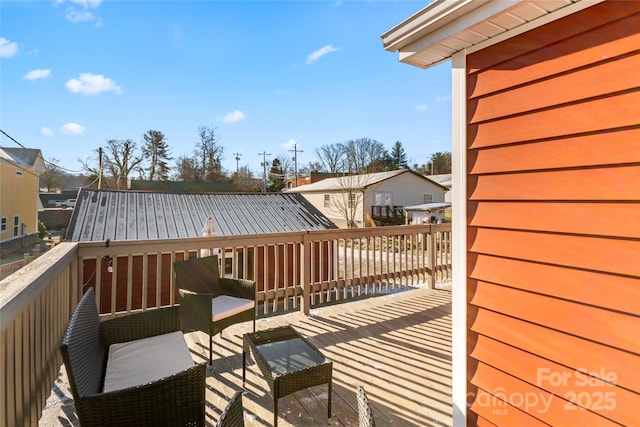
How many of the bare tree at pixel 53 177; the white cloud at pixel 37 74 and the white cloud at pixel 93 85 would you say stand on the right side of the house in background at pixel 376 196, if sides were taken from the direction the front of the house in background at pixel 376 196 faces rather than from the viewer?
3

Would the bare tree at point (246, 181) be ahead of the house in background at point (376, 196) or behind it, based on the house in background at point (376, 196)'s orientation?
behind

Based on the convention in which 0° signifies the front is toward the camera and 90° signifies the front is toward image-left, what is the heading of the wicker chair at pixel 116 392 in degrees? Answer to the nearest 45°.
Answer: approximately 270°

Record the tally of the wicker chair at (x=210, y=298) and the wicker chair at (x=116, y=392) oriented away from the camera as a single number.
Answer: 0

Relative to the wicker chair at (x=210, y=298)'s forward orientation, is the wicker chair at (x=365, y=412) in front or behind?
in front

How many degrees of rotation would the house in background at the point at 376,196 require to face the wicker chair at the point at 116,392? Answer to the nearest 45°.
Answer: approximately 45° to its right

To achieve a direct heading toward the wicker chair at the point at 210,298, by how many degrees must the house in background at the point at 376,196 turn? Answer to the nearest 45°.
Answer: approximately 45° to its right

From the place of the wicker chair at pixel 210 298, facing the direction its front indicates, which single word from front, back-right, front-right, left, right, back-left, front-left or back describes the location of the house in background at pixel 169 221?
back-left

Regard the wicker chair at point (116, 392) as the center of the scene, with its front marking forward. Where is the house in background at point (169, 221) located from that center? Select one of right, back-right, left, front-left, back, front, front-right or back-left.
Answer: left

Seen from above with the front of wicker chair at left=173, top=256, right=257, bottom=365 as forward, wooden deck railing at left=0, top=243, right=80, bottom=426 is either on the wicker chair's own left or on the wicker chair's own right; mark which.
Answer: on the wicker chair's own right

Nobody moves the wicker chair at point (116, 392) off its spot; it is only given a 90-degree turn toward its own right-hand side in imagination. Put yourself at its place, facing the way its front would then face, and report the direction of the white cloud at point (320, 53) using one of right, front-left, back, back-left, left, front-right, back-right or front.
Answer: back-left

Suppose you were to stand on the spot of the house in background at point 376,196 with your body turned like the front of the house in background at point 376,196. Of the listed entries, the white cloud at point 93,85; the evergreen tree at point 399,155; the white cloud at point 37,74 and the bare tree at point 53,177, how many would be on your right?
3

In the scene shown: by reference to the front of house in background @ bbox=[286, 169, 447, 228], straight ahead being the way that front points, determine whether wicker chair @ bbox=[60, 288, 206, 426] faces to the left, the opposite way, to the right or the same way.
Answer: to the left
